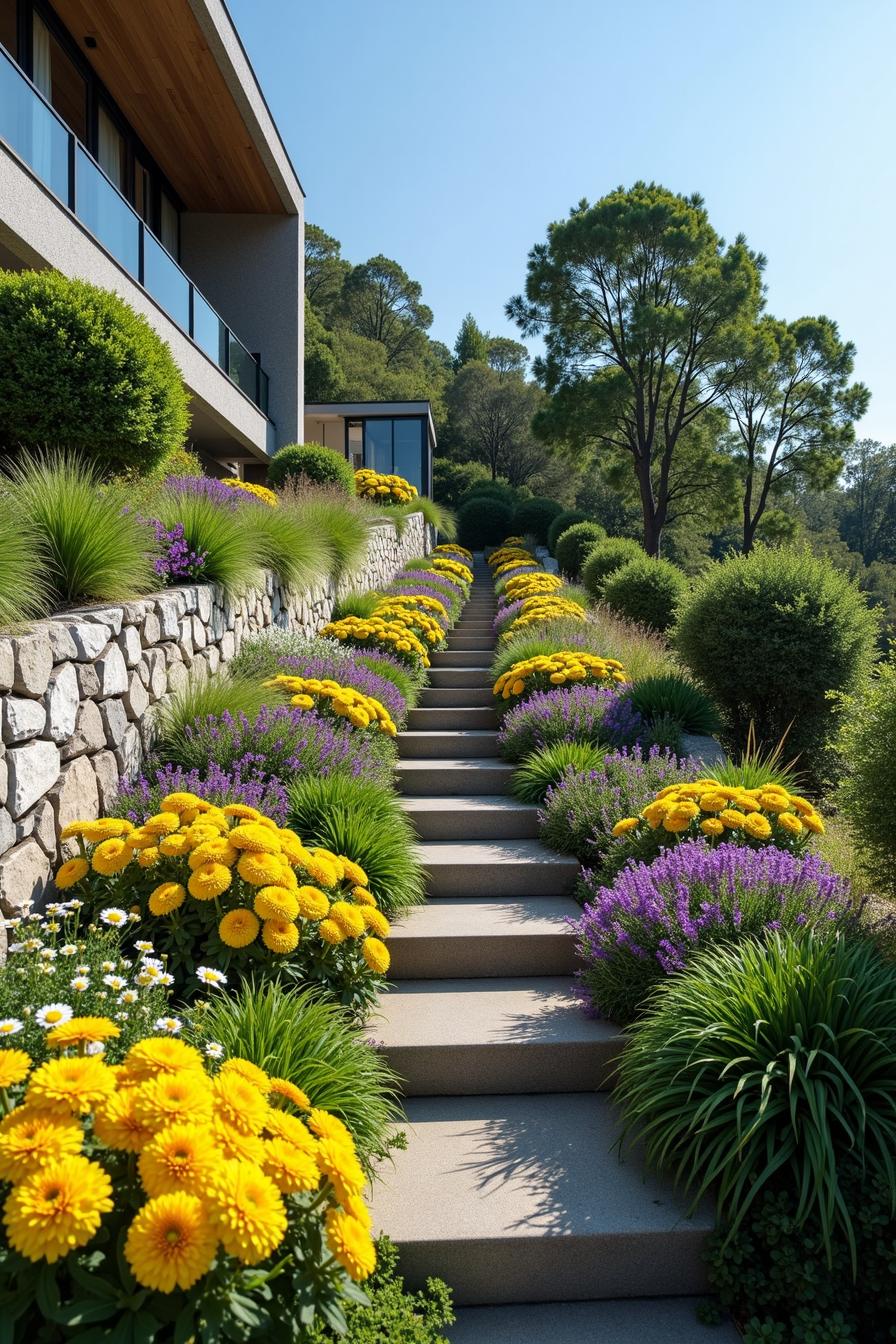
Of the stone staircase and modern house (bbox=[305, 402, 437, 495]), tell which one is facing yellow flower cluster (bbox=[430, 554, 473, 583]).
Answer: the modern house

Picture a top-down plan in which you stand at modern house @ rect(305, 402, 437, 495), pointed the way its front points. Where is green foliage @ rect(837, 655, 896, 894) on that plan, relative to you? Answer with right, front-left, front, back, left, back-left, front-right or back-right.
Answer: front

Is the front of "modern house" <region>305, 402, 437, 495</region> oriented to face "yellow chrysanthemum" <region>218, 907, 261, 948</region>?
yes

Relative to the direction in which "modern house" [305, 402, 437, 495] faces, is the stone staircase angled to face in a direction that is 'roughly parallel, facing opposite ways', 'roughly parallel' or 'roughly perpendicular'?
roughly parallel

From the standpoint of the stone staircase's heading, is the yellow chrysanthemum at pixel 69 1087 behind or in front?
in front

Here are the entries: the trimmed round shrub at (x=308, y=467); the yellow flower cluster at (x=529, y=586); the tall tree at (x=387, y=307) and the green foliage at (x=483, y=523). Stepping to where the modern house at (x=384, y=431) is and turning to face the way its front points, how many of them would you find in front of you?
2

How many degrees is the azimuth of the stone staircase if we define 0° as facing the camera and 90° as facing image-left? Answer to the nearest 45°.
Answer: approximately 0°

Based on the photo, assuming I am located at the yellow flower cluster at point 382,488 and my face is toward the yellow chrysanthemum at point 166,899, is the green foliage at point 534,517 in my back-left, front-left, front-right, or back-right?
back-left

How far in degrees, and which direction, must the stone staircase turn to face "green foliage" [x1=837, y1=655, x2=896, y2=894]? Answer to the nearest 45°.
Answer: approximately 135° to its left

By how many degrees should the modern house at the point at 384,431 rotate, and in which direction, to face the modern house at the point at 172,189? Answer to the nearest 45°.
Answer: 0° — it already faces it

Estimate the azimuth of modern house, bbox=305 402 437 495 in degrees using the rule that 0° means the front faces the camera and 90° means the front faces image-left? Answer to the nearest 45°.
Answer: approximately 0°

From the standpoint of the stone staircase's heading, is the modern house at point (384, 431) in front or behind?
behind

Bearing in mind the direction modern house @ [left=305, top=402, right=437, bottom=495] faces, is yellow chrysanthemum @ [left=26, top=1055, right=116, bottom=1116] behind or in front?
in front

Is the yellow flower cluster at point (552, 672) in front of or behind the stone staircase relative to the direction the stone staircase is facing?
behind
